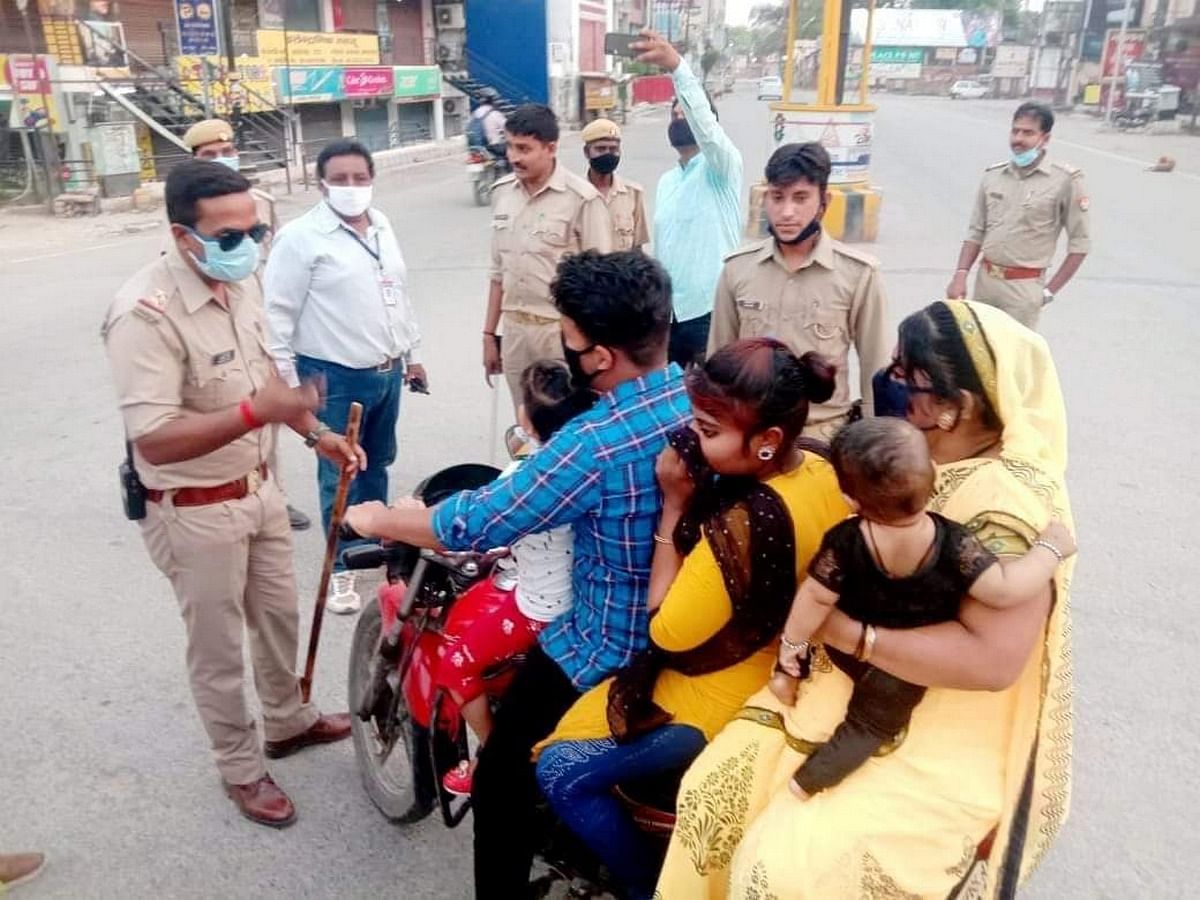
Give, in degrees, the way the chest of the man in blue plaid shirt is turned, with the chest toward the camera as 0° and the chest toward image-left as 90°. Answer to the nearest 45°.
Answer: approximately 135°

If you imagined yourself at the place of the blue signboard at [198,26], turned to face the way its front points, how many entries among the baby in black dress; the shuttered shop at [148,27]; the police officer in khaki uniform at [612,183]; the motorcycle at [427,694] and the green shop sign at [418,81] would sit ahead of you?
3

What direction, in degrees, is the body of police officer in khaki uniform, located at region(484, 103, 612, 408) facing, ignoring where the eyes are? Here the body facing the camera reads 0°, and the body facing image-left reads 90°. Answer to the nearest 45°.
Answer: approximately 45°

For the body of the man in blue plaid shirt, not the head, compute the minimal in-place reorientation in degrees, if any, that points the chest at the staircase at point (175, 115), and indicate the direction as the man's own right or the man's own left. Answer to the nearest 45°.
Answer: approximately 45° to the man's own right

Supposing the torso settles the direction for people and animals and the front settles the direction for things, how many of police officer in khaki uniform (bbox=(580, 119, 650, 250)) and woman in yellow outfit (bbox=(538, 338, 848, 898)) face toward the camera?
1

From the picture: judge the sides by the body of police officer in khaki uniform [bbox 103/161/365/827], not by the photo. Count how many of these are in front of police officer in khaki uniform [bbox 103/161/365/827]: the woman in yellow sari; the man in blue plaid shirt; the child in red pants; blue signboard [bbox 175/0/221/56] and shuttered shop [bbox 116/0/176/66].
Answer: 3

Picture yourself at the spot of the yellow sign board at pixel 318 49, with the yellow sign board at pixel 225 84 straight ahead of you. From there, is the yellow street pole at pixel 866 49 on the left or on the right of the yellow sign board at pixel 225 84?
left

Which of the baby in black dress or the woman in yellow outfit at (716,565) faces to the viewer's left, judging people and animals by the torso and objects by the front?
the woman in yellow outfit

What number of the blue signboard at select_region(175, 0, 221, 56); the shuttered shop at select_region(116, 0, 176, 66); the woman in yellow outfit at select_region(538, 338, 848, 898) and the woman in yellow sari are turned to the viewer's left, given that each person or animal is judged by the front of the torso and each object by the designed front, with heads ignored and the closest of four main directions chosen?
2

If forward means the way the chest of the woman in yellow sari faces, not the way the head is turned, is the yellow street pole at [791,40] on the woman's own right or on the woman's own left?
on the woman's own right

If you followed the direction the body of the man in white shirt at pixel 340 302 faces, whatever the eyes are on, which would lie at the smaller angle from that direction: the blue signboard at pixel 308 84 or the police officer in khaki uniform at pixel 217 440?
the police officer in khaki uniform

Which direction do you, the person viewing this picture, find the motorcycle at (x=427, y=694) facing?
facing away from the viewer and to the left of the viewer

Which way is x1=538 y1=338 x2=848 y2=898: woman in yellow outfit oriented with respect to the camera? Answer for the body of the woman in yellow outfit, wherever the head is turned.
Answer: to the viewer's left

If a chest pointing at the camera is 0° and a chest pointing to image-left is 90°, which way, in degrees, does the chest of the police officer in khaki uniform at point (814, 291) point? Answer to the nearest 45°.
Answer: approximately 0°

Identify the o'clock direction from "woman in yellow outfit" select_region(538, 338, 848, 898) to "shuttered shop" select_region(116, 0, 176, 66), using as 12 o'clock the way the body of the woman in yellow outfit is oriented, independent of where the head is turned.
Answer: The shuttered shop is roughly at 2 o'clock from the woman in yellow outfit.

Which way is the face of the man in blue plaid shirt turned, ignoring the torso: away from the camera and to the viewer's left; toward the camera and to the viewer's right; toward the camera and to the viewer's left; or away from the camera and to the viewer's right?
away from the camera and to the viewer's left
